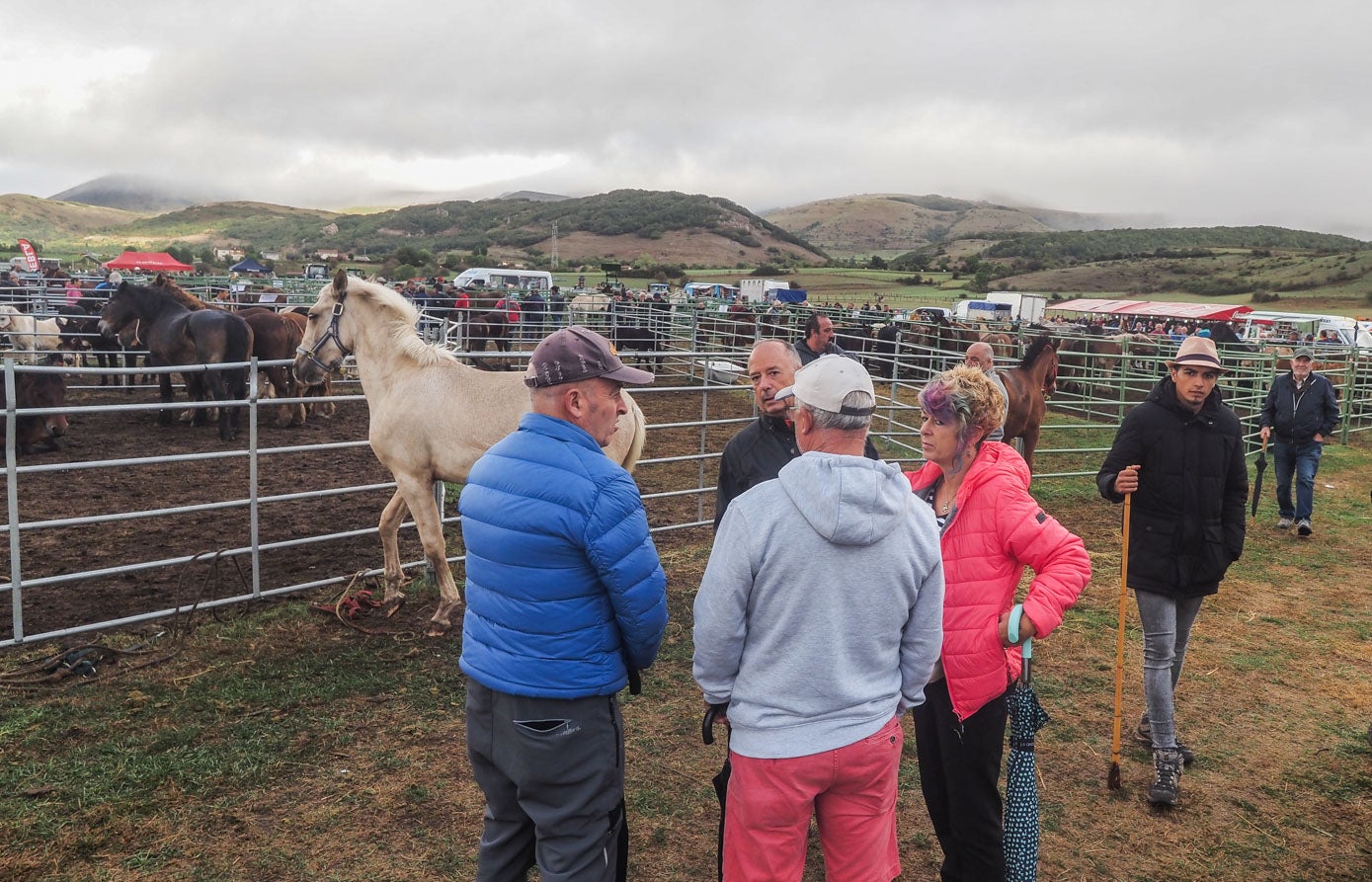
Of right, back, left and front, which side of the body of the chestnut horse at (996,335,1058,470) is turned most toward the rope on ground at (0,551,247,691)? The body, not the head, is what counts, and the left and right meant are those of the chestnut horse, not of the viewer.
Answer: right

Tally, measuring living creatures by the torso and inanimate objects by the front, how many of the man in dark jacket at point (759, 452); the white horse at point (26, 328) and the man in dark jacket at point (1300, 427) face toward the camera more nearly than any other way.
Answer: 2

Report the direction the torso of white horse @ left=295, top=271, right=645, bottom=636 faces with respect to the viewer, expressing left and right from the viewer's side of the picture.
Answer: facing to the left of the viewer

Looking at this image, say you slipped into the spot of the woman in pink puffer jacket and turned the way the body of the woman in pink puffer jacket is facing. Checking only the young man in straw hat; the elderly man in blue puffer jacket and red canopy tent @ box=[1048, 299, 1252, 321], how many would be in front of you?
1

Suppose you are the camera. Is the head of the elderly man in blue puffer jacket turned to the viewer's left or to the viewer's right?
to the viewer's right

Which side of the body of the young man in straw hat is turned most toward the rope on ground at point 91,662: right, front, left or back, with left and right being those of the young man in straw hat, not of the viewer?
right

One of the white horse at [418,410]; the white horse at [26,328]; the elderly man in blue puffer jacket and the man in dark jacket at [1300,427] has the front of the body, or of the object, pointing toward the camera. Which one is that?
the man in dark jacket

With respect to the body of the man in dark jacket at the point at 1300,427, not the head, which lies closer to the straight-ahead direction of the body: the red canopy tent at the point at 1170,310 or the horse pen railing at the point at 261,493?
the horse pen railing
